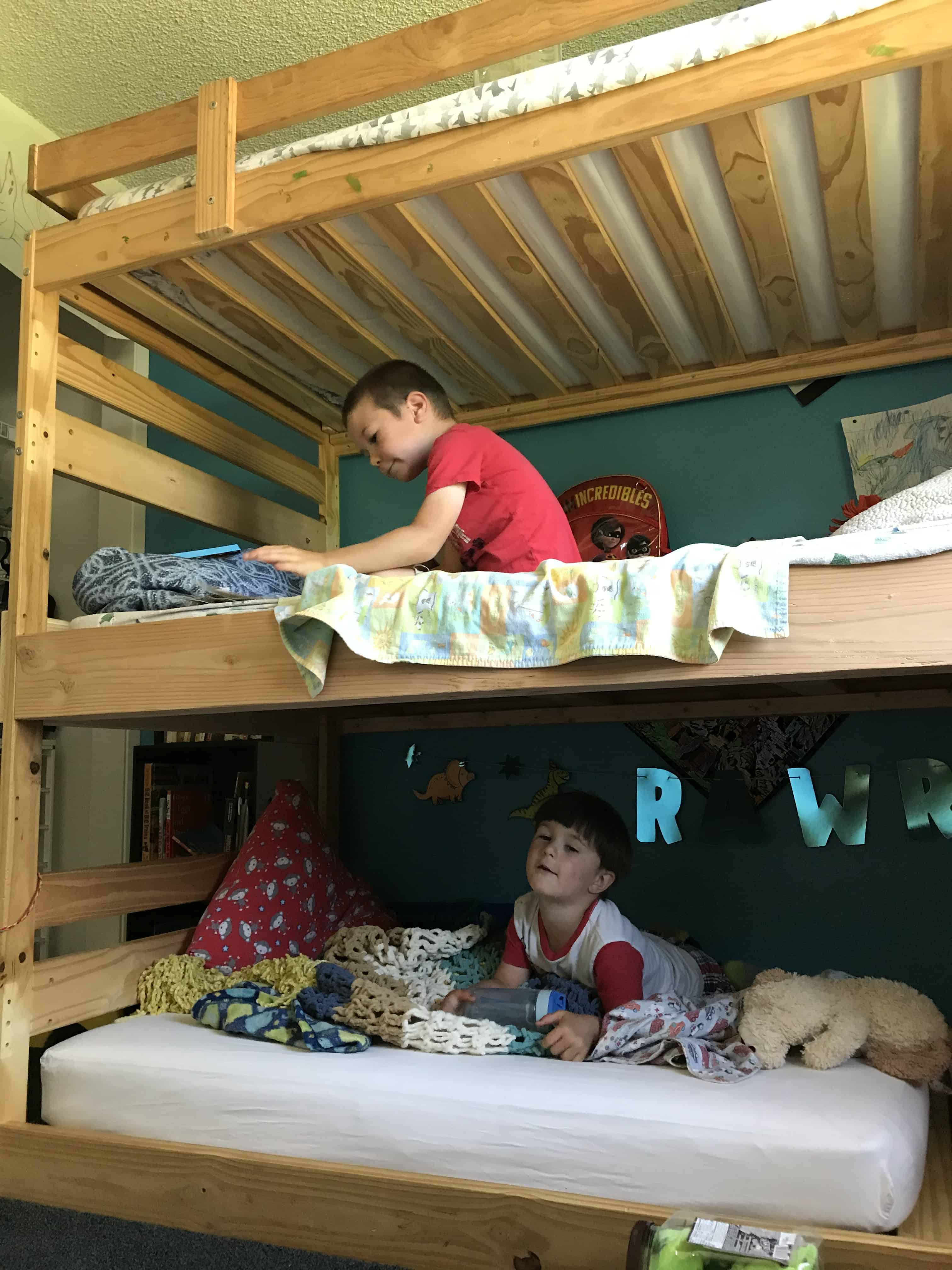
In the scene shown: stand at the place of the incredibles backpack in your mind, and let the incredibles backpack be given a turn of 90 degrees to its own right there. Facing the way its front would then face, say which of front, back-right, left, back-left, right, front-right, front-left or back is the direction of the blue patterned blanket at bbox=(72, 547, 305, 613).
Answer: front-left

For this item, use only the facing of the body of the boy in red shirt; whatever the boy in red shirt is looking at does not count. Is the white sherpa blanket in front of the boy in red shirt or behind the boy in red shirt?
behind

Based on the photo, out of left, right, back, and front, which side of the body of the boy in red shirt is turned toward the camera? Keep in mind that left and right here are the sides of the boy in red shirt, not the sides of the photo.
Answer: left

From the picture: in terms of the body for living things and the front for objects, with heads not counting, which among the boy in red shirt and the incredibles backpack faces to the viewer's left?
the boy in red shirt

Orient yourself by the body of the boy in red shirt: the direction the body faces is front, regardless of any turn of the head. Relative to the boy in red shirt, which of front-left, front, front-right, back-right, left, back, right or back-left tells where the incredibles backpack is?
back-right

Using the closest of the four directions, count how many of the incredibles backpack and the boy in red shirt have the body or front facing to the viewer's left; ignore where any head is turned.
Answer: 1

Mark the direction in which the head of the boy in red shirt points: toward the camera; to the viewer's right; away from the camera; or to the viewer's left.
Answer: to the viewer's left

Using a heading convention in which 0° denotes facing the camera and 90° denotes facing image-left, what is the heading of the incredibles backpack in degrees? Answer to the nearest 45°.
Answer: approximately 0°

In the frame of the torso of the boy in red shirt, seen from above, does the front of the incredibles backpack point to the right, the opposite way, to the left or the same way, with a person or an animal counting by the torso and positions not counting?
to the left
